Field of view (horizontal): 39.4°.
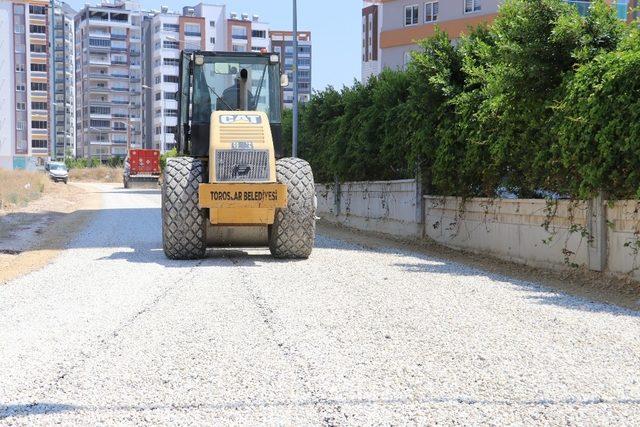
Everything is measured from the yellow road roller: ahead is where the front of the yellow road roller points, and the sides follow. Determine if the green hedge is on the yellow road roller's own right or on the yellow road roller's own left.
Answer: on the yellow road roller's own right

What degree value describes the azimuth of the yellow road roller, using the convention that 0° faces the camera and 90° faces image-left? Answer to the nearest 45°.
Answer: approximately 180°

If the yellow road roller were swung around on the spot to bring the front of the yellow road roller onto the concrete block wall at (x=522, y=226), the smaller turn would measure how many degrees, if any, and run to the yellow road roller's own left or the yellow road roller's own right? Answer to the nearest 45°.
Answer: approximately 90° to the yellow road roller's own right

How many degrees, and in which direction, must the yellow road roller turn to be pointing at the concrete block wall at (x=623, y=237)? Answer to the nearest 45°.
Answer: approximately 135° to its right

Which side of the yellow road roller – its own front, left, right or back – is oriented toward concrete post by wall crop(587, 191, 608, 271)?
right

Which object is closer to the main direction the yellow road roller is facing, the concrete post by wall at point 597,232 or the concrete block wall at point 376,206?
the concrete block wall
